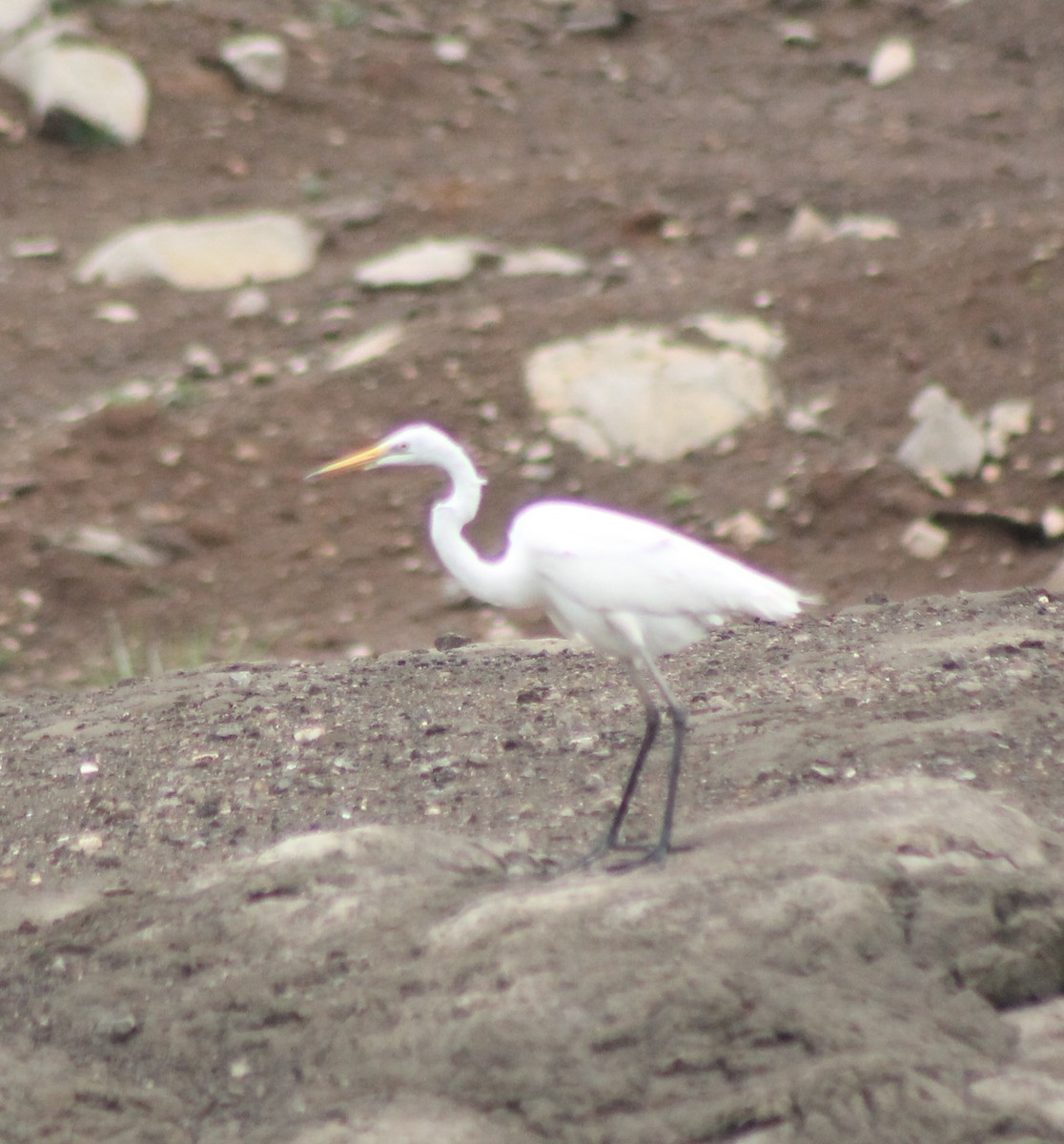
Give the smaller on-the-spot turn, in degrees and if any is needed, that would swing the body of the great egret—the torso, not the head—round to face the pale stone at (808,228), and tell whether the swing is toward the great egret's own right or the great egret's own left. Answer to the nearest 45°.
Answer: approximately 90° to the great egret's own right

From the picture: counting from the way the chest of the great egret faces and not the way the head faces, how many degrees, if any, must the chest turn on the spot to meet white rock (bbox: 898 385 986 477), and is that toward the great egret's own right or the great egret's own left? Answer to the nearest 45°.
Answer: approximately 90° to the great egret's own right

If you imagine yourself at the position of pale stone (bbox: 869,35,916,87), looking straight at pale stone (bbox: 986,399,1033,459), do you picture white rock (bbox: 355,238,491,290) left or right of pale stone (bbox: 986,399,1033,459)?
right

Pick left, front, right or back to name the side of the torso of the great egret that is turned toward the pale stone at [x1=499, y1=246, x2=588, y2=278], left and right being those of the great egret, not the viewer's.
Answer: right

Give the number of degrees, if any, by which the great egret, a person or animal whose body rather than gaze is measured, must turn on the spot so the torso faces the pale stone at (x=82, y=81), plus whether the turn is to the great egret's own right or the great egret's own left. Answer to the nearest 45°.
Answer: approximately 45° to the great egret's own right

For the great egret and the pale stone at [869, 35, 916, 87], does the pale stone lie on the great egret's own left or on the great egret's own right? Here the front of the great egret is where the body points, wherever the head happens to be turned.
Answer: on the great egret's own right

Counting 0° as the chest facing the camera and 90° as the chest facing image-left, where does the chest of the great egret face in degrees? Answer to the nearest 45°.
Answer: approximately 90°

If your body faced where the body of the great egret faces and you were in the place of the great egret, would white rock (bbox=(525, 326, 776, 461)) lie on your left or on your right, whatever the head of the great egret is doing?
on your right

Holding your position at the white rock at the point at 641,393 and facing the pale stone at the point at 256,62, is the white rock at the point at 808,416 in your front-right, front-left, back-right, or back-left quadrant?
back-right

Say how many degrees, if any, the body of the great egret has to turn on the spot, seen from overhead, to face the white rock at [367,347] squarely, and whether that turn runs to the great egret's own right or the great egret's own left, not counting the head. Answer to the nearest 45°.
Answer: approximately 90° to the great egret's own right

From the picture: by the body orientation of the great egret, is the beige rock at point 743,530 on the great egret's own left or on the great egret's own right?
on the great egret's own right
